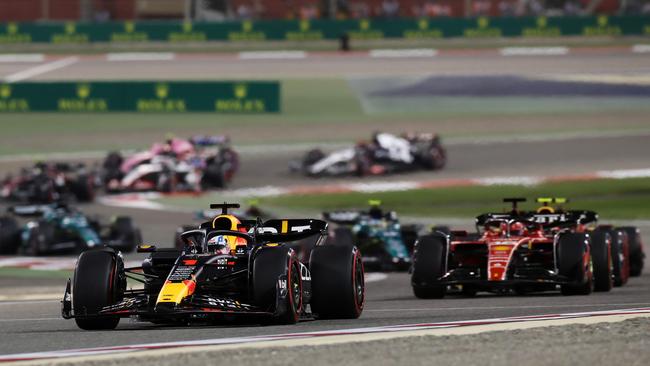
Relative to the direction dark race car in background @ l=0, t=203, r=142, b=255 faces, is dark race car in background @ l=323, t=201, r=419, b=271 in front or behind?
in front

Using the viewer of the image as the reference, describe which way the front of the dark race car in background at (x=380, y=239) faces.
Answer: facing the viewer and to the right of the viewer

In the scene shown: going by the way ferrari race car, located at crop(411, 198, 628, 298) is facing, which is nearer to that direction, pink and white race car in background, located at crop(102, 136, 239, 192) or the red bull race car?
the red bull race car

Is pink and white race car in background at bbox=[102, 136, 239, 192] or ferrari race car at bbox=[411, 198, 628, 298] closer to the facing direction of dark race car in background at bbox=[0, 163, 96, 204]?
the ferrari race car

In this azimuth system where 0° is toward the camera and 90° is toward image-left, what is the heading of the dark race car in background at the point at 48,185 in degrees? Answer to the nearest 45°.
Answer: approximately 45°

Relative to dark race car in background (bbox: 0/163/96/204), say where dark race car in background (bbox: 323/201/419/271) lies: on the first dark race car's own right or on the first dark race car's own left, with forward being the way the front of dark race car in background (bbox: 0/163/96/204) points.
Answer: on the first dark race car's own left

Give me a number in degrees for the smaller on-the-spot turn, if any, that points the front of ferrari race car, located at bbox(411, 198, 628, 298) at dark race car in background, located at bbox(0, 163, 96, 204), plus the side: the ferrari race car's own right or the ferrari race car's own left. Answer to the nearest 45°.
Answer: approximately 135° to the ferrari race car's own right

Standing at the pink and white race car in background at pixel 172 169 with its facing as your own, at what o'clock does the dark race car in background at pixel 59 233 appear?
the dark race car in background at pixel 59 233 is roughly at 11 o'clock from the pink and white race car in background at pixel 172 169.

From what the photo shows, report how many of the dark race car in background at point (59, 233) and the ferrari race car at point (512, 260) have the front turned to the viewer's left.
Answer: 0

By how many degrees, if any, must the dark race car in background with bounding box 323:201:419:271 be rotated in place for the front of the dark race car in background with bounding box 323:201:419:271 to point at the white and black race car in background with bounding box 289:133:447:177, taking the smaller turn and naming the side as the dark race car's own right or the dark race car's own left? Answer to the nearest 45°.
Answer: approximately 135° to the dark race car's own left

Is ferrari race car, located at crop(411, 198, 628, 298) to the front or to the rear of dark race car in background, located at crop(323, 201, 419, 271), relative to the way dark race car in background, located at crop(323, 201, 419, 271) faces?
to the front

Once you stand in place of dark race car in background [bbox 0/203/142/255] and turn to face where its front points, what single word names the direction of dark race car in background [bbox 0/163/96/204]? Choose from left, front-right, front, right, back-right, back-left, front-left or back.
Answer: back-left

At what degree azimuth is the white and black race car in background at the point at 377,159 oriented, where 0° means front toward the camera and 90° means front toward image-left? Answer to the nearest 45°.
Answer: approximately 45°
